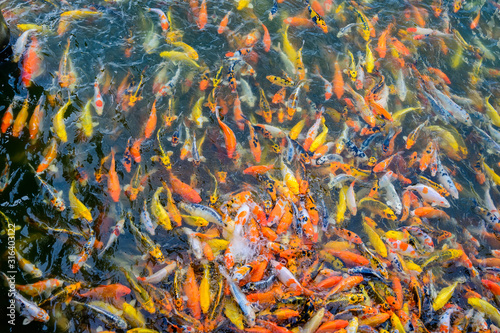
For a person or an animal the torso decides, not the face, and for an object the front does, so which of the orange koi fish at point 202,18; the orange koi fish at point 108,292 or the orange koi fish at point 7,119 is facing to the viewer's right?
the orange koi fish at point 108,292

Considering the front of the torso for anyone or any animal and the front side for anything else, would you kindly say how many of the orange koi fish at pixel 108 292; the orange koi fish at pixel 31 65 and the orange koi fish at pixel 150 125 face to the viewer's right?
1

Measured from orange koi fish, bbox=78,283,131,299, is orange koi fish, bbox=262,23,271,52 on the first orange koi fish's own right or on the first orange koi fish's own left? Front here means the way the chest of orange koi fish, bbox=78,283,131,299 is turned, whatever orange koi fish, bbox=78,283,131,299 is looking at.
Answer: on the first orange koi fish's own left

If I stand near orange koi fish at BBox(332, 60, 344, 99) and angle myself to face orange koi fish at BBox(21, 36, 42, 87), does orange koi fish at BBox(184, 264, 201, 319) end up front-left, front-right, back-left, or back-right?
front-left

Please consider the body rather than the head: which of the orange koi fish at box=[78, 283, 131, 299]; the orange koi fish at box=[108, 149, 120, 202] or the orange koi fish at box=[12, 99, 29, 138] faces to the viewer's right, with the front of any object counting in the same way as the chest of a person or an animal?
the orange koi fish at box=[78, 283, 131, 299]
